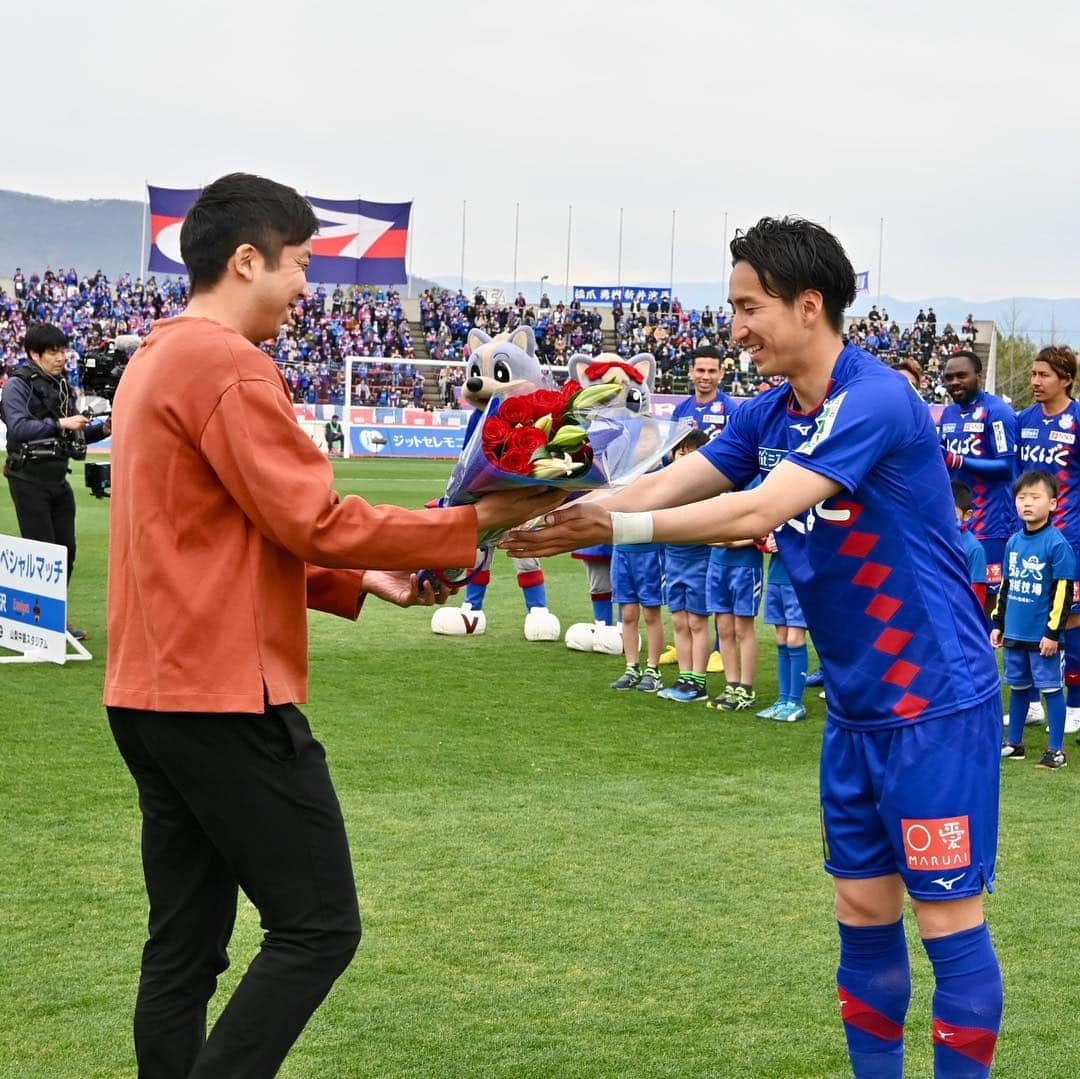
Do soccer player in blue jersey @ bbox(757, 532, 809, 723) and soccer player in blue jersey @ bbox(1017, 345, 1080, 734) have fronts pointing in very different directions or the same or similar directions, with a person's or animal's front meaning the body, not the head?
same or similar directions

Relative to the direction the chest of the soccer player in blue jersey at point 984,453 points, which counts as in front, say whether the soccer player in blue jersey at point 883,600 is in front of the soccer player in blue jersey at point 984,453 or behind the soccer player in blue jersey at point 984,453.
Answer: in front

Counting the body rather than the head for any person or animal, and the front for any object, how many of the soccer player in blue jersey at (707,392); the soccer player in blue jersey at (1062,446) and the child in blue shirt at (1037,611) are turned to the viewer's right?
0

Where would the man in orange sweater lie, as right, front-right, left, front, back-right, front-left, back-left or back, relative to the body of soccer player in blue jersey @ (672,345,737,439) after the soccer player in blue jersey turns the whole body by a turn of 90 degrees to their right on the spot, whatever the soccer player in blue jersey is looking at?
left

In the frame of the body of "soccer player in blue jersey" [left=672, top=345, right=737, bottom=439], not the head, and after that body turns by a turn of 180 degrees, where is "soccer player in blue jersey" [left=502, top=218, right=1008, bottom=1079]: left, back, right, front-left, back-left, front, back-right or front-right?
back

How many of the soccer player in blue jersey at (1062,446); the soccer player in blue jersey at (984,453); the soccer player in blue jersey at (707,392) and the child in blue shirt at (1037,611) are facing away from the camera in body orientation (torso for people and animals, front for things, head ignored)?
0

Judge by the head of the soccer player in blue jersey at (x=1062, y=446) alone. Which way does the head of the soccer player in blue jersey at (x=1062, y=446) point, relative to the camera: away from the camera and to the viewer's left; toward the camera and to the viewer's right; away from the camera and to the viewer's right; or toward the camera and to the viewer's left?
toward the camera and to the viewer's left

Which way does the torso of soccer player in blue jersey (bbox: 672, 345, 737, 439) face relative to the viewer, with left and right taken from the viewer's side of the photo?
facing the viewer

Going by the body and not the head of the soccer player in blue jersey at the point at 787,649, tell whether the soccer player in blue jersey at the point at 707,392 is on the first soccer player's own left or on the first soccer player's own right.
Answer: on the first soccer player's own right

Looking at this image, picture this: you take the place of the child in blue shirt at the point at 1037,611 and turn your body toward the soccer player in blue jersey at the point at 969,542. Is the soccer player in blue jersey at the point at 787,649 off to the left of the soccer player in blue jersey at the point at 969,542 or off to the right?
left

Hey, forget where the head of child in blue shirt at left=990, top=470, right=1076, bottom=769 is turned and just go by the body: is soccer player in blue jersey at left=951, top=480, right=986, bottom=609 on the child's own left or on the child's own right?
on the child's own right

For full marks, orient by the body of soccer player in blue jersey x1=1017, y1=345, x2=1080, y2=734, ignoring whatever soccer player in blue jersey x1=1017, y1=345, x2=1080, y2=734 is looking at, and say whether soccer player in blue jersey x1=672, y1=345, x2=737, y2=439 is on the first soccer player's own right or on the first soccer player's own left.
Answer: on the first soccer player's own right

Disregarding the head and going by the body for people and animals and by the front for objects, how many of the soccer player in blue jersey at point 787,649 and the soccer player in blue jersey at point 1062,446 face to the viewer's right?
0

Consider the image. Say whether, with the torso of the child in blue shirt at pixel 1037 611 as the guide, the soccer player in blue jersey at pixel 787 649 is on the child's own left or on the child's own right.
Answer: on the child's own right

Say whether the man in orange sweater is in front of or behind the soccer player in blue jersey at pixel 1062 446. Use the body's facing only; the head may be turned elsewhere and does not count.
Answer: in front

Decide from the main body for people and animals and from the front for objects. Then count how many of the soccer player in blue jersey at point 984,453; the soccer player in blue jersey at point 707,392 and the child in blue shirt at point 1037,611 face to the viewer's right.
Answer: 0

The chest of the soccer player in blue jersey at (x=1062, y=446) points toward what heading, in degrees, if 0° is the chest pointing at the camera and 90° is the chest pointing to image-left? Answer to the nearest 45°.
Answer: approximately 45°

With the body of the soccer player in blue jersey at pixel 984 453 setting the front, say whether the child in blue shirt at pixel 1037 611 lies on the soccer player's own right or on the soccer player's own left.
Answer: on the soccer player's own left
